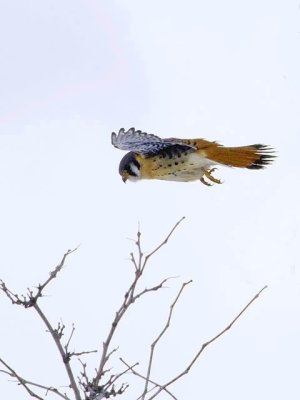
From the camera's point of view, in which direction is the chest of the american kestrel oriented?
to the viewer's left
